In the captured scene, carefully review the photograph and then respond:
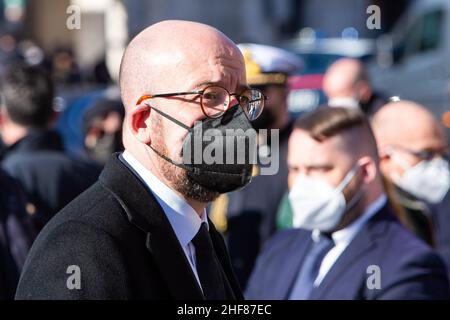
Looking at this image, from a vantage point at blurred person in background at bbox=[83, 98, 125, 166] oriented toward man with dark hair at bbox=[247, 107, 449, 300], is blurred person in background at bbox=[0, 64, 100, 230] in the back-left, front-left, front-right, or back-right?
front-right

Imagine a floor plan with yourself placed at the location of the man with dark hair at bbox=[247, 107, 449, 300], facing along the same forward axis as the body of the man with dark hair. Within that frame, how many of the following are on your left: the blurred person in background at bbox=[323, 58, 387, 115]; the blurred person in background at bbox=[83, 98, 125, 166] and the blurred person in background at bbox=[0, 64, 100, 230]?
0

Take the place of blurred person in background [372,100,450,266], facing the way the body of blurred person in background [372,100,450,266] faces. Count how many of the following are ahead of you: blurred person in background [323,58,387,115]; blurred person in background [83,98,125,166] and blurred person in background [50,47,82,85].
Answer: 0

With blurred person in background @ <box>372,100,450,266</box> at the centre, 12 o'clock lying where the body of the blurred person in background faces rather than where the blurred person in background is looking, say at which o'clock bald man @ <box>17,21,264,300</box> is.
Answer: The bald man is roughly at 2 o'clock from the blurred person in background.

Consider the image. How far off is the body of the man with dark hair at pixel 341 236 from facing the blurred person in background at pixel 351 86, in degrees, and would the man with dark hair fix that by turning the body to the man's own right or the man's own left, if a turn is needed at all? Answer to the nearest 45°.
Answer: approximately 135° to the man's own right

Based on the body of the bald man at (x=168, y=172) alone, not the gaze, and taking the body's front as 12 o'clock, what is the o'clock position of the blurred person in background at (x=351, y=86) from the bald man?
The blurred person in background is roughly at 8 o'clock from the bald man.

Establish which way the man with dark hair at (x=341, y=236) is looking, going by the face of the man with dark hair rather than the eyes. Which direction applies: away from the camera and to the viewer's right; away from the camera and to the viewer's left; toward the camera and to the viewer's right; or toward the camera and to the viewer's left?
toward the camera and to the viewer's left

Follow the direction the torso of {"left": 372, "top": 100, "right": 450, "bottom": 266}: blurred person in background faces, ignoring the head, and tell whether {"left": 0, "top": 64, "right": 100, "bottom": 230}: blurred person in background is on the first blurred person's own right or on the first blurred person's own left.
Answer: on the first blurred person's own right

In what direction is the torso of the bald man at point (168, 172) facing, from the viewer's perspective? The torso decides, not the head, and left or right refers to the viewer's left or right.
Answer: facing the viewer and to the right of the viewer

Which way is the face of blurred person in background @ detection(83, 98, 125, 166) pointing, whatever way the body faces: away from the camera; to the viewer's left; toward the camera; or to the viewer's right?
toward the camera

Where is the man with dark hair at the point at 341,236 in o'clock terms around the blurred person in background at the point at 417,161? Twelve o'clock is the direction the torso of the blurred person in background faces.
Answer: The man with dark hair is roughly at 2 o'clock from the blurred person in background.

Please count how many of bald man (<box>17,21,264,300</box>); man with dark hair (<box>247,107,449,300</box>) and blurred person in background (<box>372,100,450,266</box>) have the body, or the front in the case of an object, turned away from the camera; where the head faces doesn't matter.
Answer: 0

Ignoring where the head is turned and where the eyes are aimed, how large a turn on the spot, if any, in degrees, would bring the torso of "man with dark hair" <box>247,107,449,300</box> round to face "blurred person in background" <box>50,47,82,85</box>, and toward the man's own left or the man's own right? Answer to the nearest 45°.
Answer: approximately 90° to the man's own right

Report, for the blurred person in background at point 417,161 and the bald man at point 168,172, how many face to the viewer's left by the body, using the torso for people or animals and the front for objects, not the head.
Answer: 0

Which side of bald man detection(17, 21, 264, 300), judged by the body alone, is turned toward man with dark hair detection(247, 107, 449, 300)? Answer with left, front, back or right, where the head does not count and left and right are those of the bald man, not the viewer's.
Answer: left
